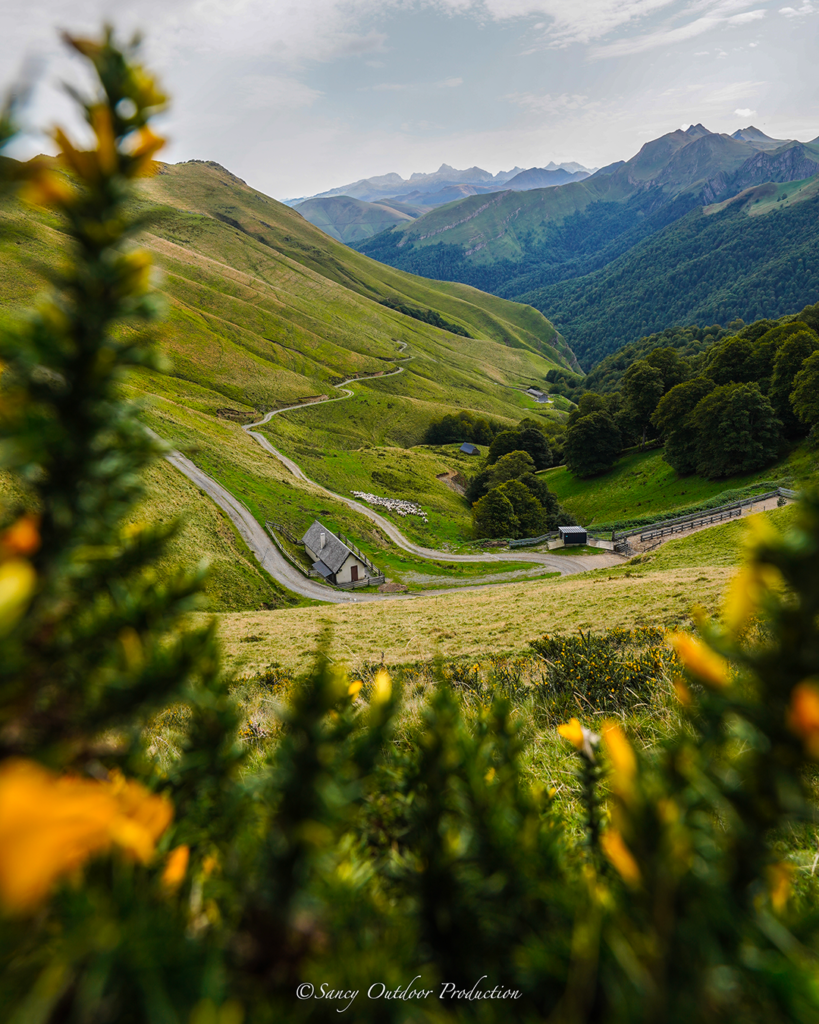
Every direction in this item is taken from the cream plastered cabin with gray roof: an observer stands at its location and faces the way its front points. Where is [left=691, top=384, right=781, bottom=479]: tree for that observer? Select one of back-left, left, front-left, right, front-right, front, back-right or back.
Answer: front-left

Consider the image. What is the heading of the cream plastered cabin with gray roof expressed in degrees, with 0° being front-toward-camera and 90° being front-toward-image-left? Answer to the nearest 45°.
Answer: approximately 315°

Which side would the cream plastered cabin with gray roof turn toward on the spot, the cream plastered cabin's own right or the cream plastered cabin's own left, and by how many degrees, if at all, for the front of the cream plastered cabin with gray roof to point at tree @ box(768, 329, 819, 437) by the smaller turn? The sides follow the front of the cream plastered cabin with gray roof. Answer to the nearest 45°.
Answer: approximately 45° to the cream plastered cabin's own left

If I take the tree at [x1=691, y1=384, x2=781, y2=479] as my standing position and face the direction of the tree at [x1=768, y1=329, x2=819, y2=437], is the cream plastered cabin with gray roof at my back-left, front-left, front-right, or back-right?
back-left

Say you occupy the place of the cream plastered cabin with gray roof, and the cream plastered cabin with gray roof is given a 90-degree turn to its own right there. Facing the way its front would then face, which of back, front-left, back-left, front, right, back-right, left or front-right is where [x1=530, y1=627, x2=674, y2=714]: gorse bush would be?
front-left

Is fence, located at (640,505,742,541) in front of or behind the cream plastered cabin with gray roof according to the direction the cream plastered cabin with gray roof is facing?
in front
